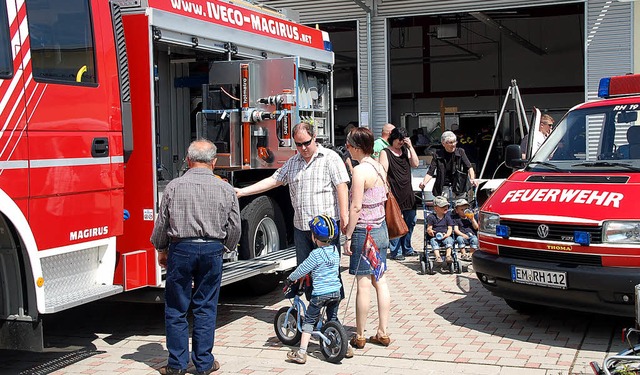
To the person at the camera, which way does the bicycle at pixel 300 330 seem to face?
facing away from the viewer and to the left of the viewer

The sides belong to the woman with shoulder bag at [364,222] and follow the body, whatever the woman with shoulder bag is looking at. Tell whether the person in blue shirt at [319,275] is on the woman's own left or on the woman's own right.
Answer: on the woman's own left

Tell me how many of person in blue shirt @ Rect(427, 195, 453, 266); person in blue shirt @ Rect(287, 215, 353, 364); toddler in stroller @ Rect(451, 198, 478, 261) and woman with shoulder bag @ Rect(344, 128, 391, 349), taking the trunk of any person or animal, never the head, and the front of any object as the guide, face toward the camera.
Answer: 2

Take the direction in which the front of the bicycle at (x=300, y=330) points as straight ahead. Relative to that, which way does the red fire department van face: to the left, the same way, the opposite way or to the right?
to the left

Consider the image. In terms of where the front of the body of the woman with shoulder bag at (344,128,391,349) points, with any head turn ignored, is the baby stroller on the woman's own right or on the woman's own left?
on the woman's own right

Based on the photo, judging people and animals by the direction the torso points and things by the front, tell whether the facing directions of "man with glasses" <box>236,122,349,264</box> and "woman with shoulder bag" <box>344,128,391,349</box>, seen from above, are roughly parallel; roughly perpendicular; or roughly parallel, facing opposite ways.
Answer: roughly perpendicular

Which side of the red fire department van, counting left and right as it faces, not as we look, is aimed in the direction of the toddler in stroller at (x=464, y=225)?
right

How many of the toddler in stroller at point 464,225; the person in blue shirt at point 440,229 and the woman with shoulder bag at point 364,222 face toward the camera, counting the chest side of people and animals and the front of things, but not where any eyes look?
2

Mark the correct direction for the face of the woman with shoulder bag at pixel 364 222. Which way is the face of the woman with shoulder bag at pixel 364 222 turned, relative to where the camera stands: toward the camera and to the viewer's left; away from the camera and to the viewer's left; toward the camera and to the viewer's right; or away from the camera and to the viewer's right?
away from the camera and to the viewer's left

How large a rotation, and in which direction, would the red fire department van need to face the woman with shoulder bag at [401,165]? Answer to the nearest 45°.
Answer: approximately 90° to its right

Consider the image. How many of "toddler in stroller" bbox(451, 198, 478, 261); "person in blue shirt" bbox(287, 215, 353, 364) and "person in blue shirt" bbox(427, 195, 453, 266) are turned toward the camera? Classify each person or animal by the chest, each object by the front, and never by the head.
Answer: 2

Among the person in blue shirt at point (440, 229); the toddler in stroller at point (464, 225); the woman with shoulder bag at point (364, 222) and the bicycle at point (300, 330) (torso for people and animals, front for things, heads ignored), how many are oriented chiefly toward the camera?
2

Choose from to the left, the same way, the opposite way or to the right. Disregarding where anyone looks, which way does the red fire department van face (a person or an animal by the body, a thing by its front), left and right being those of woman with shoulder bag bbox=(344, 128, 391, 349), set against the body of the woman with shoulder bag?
to the left
